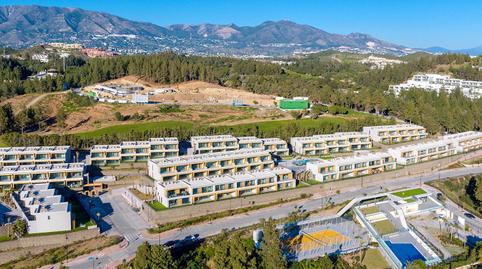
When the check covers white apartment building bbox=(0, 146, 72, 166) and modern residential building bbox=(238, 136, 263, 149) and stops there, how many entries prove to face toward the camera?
2

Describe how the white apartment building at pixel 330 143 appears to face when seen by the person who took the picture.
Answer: facing the viewer and to the right of the viewer

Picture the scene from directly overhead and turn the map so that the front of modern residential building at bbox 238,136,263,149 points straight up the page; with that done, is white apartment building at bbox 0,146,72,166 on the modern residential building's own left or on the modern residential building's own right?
on the modern residential building's own right

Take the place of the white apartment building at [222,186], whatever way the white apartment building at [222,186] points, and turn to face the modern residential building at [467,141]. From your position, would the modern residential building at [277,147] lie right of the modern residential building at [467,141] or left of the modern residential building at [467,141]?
left

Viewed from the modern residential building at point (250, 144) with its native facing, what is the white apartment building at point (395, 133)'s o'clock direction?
The white apartment building is roughly at 8 o'clock from the modern residential building.

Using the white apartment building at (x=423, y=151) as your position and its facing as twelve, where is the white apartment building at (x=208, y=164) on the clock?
the white apartment building at (x=208, y=164) is roughly at 3 o'clock from the white apartment building at (x=423, y=151).

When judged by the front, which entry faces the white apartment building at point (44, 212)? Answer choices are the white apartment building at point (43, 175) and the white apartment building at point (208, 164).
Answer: the white apartment building at point (43, 175)

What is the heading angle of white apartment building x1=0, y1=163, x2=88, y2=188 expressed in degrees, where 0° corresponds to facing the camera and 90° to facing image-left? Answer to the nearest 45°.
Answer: approximately 0°

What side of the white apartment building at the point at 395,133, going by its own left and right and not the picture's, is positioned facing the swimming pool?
front

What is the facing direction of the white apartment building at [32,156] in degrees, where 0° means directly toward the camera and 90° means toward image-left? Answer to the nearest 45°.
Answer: approximately 0°

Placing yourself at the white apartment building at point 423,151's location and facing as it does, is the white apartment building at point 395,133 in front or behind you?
behind

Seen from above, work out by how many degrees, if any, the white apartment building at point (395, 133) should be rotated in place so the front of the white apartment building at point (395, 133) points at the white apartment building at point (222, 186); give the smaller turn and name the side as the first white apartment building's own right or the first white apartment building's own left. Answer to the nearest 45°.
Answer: approximately 45° to the first white apartment building's own right

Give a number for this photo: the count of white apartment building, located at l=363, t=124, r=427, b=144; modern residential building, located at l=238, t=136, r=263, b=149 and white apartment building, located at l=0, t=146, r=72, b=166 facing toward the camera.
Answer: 3

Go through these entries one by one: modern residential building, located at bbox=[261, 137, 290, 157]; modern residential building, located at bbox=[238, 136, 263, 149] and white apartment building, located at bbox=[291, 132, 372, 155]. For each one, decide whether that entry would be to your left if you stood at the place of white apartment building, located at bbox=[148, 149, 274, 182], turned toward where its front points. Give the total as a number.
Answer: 3

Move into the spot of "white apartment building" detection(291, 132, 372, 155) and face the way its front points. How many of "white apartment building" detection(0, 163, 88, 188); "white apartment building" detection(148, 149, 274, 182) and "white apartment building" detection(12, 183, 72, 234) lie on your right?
3

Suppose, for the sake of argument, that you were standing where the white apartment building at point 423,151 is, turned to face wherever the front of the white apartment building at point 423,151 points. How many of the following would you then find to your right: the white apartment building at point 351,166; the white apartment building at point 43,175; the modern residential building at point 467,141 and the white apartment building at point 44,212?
3

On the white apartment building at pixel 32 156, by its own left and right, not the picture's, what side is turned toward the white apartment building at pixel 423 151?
left
